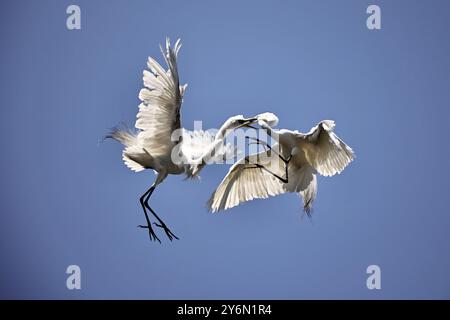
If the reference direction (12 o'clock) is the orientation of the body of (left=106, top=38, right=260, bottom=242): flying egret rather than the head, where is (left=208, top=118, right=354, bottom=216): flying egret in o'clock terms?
(left=208, top=118, right=354, bottom=216): flying egret is roughly at 11 o'clock from (left=106, top=38, right=260, bottom=242): flying egret.

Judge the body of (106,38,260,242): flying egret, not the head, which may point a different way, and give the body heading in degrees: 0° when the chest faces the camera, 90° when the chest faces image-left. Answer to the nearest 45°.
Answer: approximately 270°
